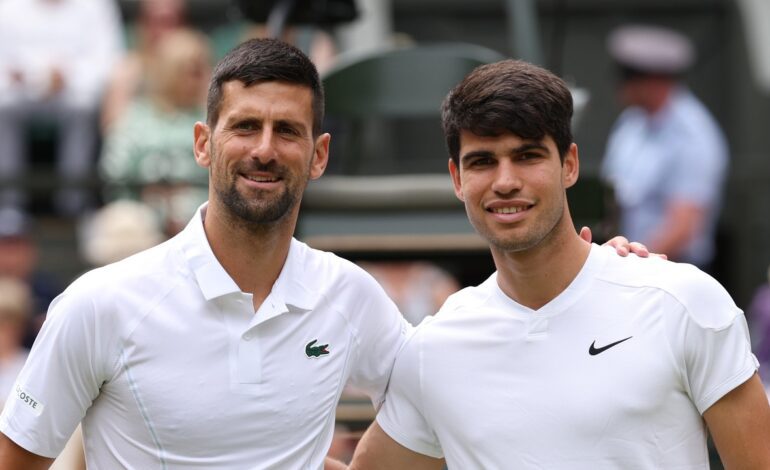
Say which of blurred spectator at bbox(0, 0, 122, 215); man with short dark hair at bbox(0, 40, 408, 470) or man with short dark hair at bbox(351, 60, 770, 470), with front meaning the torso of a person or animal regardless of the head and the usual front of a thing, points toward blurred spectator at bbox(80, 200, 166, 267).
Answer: blurred spectator at bbox(0, 0, 122, 215)

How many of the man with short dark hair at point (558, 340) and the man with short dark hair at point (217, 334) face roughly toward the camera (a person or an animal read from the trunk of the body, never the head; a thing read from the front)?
2

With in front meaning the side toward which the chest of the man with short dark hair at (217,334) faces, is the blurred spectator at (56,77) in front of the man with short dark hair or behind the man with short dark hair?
behind
